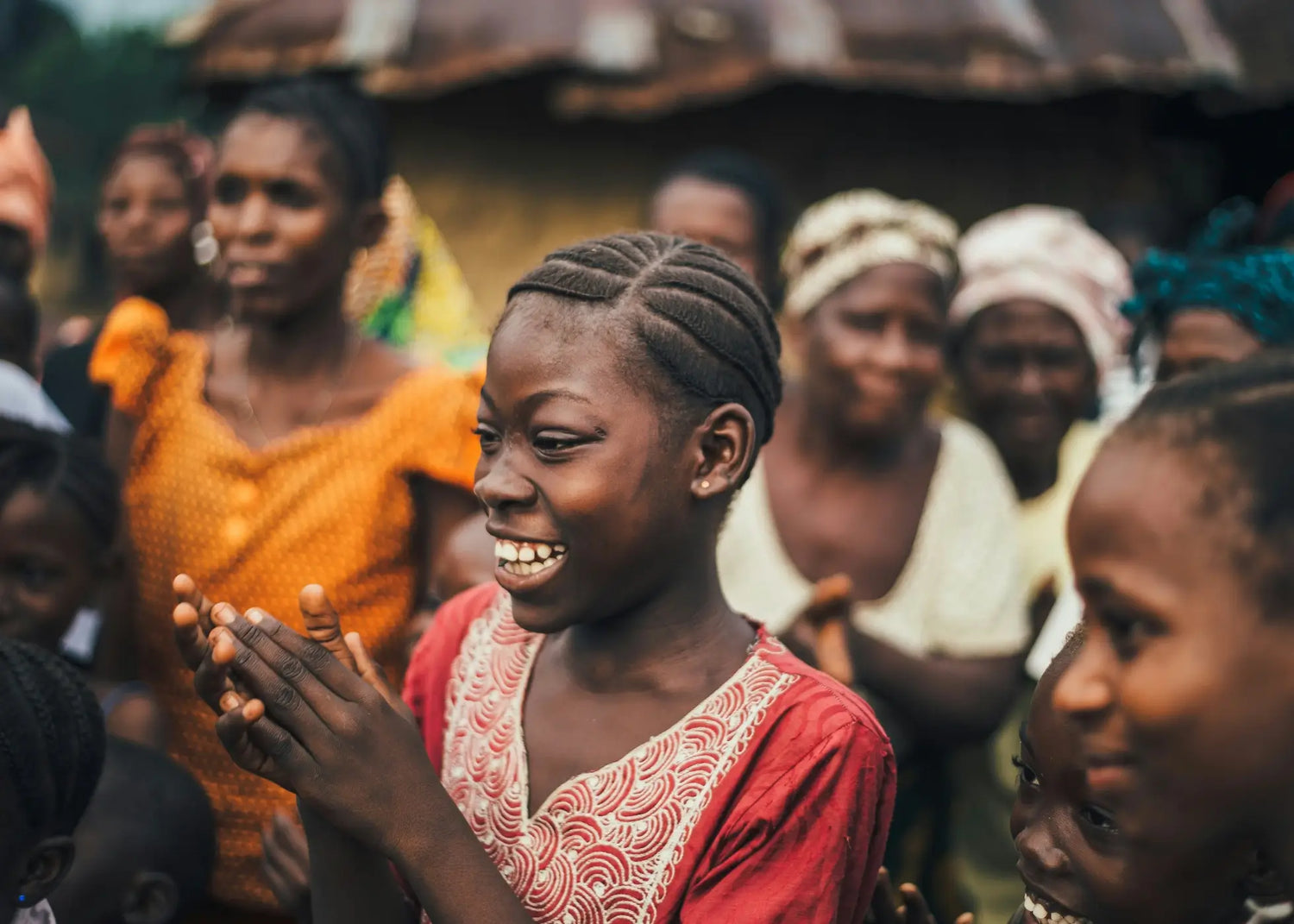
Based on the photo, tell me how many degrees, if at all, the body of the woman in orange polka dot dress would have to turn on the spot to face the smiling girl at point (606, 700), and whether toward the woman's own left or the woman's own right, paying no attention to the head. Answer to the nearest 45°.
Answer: approximately 45° to the woman's own left

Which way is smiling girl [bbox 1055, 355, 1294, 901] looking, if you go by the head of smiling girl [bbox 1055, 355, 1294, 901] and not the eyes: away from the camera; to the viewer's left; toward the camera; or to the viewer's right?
to the viewer's left

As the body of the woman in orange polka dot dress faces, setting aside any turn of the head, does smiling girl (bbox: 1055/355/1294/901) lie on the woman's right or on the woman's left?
on the woman's left

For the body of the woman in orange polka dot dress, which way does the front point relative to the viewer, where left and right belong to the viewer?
facing the viewer and to the left of the viewer

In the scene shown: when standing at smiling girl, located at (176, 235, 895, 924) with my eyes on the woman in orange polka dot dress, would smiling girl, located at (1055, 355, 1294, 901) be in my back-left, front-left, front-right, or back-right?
back-right

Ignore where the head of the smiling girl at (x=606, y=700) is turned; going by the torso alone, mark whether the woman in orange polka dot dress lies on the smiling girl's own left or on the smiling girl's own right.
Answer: on the smiling girl's own right

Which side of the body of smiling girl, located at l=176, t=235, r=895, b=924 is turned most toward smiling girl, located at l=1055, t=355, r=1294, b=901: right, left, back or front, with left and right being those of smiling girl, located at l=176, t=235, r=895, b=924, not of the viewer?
left
